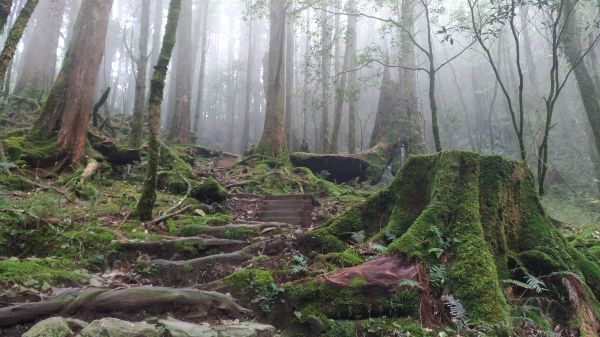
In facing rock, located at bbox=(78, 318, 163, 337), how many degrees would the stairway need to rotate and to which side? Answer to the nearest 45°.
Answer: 0° — it already faces it

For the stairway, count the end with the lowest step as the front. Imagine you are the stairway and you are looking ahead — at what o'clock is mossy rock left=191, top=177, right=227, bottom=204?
The mossy rock is roughly at 3 o'clock from the stairway.

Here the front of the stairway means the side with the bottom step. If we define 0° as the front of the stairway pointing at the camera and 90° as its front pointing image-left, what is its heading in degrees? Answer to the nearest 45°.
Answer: approximately 0°

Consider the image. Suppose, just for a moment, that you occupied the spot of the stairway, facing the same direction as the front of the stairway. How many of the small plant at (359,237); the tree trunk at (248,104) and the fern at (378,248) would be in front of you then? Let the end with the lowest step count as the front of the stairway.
2

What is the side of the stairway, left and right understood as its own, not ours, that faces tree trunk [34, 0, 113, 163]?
right

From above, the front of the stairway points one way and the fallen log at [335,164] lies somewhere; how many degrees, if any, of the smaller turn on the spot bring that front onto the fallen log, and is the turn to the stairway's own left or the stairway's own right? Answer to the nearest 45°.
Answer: approximately 180°

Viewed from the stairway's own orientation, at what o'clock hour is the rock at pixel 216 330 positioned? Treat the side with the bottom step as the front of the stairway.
The rock is roughly at 12 o'clock from the stairway.

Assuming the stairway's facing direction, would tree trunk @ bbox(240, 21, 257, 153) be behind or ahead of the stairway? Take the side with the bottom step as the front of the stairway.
behind

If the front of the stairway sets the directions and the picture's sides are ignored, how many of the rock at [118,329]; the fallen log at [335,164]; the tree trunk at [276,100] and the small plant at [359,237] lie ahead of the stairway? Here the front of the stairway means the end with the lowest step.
2

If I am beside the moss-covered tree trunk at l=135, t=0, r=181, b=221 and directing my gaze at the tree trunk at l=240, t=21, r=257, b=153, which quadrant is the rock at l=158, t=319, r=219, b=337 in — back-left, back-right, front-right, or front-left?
back-right

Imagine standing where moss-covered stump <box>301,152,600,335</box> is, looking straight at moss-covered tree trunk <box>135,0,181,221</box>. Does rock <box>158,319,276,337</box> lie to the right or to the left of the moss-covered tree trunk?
left
